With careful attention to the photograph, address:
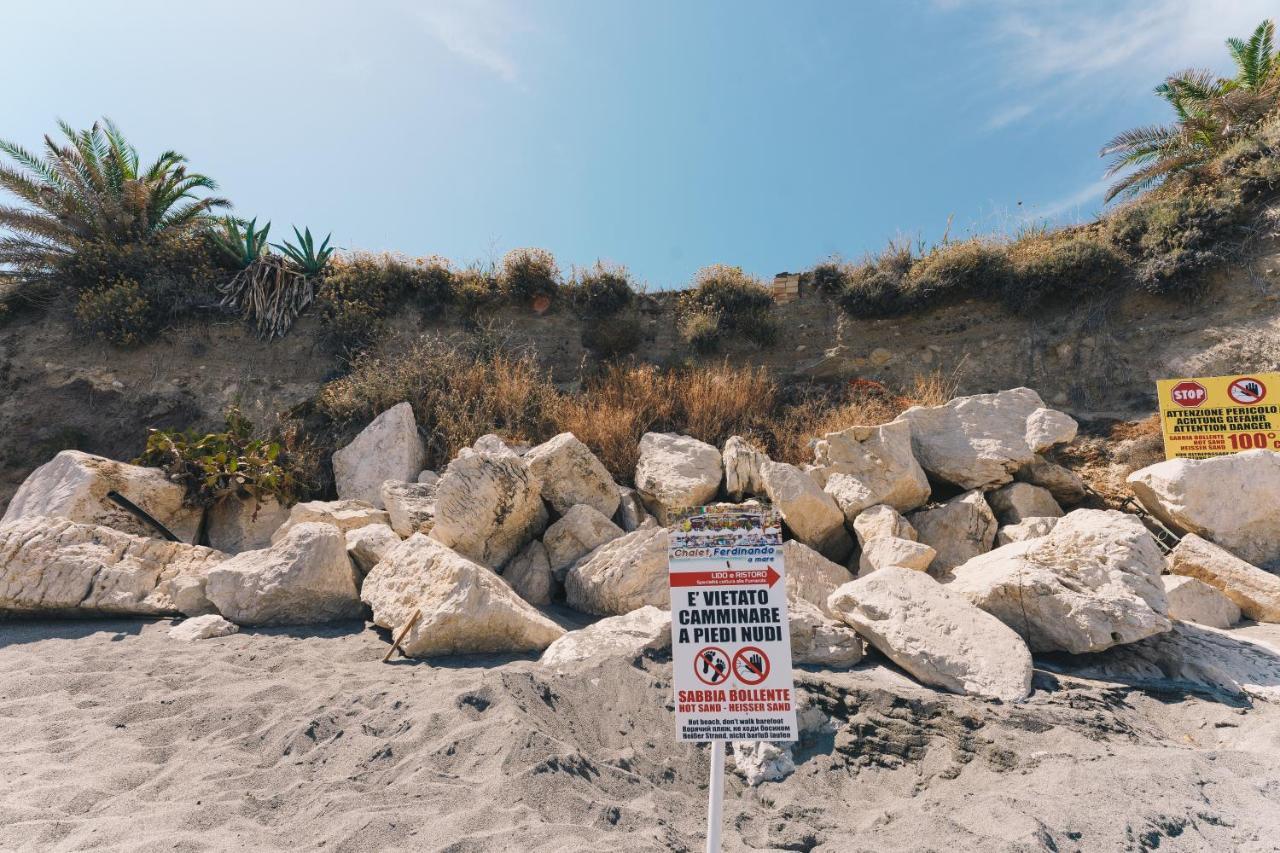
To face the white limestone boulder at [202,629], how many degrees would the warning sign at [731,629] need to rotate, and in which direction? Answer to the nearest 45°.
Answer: approximately 135° to its right

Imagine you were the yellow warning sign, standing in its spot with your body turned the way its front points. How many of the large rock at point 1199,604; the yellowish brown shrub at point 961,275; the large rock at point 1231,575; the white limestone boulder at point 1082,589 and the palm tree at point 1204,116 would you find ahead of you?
3

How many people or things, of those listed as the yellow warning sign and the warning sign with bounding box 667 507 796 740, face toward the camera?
2

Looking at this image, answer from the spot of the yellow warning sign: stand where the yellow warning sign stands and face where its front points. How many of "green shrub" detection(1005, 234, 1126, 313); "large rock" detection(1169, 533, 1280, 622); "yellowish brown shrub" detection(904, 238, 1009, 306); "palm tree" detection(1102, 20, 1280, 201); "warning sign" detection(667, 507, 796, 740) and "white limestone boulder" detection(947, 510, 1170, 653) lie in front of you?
3

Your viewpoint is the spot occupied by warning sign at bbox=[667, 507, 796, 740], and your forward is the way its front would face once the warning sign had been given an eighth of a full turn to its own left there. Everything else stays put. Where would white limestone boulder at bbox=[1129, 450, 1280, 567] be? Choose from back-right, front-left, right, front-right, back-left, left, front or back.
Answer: left

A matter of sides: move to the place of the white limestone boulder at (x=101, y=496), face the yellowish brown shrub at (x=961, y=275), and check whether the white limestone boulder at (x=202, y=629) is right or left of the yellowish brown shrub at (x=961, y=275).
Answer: right

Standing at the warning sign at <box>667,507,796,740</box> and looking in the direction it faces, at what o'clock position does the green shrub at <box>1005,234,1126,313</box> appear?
The green shrub is roughly at 7 o'clock from the warning sign.

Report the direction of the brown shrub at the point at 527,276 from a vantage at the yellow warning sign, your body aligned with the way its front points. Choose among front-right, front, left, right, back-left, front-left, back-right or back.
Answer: right

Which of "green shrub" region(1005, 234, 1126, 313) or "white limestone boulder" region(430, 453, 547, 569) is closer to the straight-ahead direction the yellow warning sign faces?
the white limestone boulder

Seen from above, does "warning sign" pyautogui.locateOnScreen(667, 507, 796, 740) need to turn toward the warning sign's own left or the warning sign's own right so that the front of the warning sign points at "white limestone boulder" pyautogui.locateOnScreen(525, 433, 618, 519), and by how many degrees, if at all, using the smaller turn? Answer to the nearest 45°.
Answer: approximately 180°

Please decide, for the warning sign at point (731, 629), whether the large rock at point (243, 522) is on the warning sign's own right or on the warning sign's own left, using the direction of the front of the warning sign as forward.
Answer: on the warning sign's own right

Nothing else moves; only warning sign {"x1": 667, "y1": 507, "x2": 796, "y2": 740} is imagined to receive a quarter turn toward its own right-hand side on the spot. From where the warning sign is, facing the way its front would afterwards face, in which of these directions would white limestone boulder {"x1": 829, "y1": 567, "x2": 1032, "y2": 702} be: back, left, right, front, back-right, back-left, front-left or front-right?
back-right

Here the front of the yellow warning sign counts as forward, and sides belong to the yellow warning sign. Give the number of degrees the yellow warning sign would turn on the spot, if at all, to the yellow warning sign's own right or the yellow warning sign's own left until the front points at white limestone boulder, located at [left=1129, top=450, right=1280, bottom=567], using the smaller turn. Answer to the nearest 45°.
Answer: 0° — it already faces it

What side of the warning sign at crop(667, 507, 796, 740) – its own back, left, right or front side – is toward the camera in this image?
front

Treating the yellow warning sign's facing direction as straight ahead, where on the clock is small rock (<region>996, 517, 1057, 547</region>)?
The small rock is roughly at 1 o'clock from the yellow warning sign.

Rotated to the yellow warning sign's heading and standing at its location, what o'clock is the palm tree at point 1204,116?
The palm tree is roughly at 6 o'clock from the yellow warning sign.

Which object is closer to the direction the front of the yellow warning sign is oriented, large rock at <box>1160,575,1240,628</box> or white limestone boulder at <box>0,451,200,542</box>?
the large rock

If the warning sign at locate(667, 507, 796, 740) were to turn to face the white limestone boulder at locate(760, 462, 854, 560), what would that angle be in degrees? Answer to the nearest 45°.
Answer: approximately 180°

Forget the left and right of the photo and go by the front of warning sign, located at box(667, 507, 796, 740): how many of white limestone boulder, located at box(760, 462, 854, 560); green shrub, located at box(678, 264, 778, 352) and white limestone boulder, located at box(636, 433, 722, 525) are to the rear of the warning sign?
3

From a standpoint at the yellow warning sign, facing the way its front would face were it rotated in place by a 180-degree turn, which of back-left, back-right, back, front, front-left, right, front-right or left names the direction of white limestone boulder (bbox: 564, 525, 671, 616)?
back-left

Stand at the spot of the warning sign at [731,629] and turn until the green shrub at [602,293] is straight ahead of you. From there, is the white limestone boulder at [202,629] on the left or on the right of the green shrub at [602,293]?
left
